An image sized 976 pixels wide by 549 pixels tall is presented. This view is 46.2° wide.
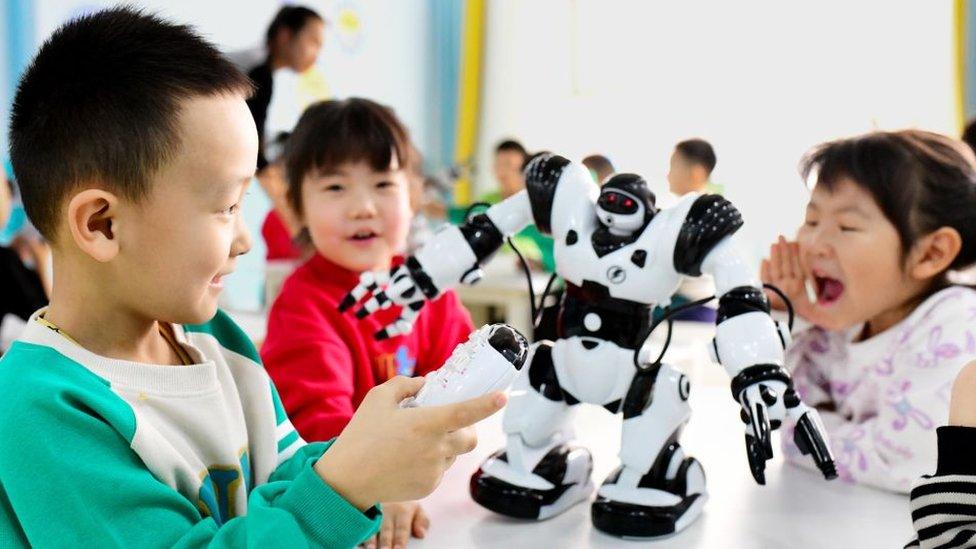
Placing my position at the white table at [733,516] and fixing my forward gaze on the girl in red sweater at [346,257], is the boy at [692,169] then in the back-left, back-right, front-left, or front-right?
front-right

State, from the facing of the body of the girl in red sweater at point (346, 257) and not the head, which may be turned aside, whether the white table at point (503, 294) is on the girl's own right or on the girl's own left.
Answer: on the girl's own left

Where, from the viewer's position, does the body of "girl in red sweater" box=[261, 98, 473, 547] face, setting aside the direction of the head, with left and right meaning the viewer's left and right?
facing the viewer and to the right of the viewer

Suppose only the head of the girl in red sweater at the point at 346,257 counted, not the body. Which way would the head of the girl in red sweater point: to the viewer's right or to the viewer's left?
to the viewer's right

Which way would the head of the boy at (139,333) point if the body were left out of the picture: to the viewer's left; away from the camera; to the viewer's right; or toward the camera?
to the viewer's right

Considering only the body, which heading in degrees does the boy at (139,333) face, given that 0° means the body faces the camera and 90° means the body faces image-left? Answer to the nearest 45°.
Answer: approximately 315°

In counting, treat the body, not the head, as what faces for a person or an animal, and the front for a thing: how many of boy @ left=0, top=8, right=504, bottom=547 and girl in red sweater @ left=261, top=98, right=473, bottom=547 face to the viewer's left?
0
